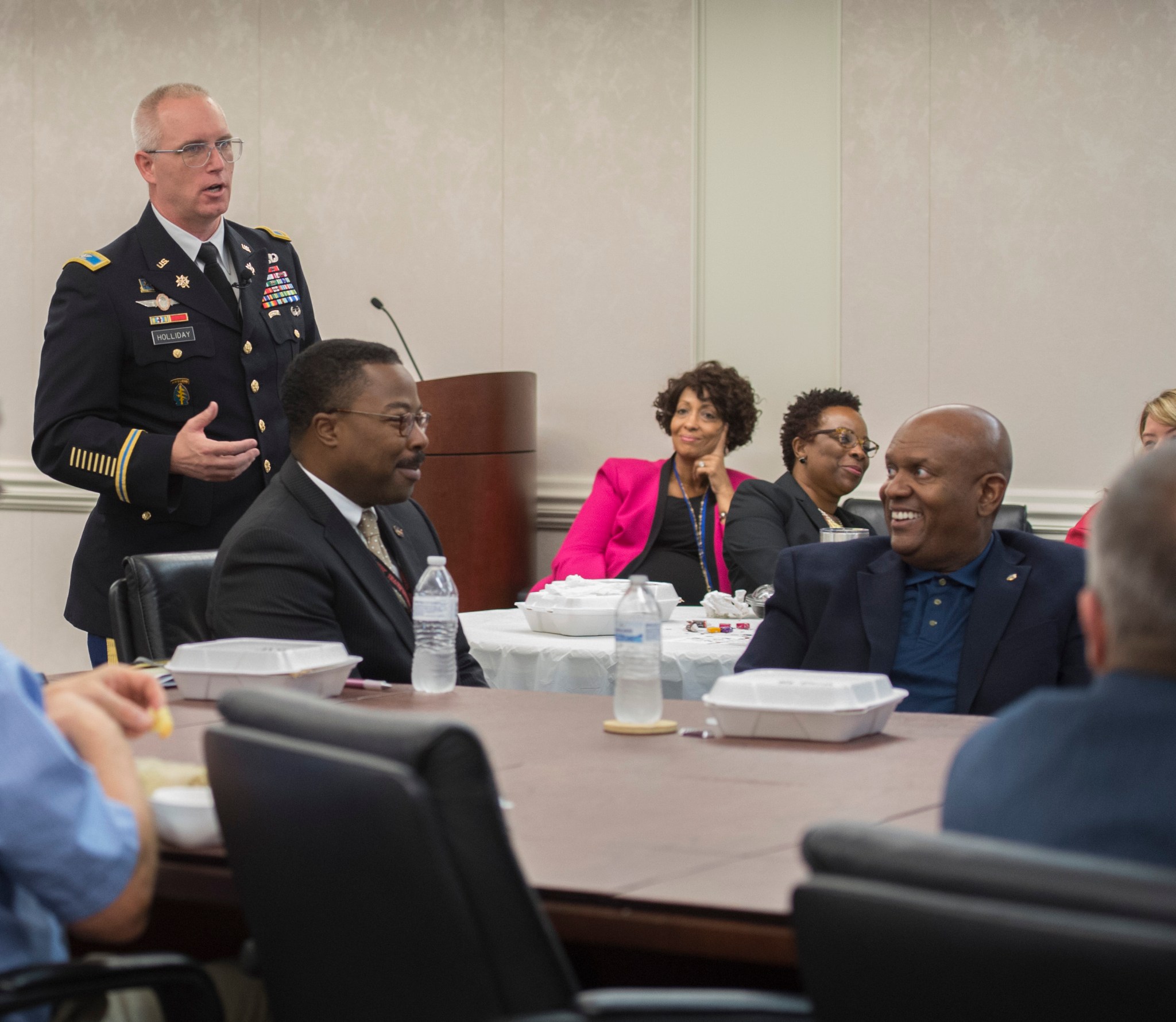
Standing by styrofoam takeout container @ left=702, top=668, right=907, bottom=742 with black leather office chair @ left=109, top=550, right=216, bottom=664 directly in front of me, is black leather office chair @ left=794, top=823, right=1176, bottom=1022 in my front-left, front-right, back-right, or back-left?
back-left

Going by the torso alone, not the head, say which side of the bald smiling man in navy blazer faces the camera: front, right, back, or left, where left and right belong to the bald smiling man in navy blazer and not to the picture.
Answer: front

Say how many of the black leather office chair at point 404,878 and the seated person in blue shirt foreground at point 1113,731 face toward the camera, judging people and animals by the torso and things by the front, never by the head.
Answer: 0

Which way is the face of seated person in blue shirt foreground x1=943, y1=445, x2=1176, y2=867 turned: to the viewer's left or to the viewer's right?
to the viewer's left

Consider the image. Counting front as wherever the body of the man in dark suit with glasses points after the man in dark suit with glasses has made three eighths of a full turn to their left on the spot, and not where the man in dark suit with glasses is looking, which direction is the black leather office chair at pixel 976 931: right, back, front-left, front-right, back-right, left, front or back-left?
back

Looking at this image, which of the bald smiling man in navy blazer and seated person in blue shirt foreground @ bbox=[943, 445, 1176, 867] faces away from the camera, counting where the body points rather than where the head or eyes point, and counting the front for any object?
the seated person in blue shirt foreground

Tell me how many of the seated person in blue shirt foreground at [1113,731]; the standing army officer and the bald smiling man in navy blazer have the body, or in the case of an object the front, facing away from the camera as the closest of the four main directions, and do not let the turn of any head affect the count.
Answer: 1

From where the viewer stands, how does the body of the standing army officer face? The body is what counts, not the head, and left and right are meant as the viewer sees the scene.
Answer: facing the viewer and to the right of the viewer

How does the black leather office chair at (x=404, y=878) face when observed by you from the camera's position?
facing away from the viewer and to the right of the viewer

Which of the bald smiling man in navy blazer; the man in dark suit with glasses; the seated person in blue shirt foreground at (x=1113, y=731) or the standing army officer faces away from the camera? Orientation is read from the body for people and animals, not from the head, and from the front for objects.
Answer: the seated person in blue shirt foreground

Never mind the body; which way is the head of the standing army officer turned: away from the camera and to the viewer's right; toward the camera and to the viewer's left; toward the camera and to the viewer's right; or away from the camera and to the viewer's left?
toward the camera and to the viewer's right

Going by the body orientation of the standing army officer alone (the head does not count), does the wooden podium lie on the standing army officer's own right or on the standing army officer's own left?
on the standing army officer's own left

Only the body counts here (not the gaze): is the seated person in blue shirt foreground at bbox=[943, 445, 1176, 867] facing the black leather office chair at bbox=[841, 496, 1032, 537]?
yes

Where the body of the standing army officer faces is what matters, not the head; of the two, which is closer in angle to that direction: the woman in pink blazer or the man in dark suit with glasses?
the man in dark suit with glasses

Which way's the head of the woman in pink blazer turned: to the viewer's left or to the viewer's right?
to the viewer's left

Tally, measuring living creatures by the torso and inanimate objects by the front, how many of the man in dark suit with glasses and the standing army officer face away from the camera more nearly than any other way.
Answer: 0

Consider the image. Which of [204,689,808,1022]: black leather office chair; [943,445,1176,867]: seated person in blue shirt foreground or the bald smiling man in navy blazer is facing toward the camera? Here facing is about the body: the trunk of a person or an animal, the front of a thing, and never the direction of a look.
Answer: the bald smiling man in navy blazer
